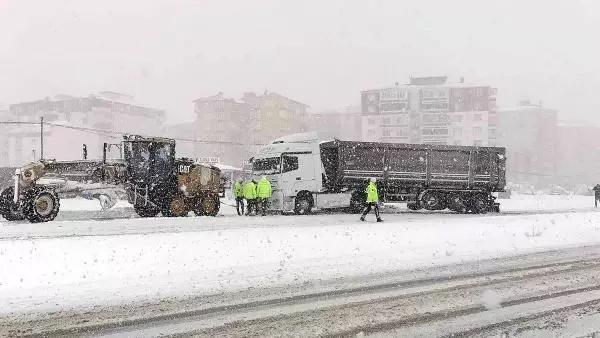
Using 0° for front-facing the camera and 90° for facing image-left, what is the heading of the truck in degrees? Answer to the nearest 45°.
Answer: approximately 45°

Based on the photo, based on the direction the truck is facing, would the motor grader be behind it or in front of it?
in front
